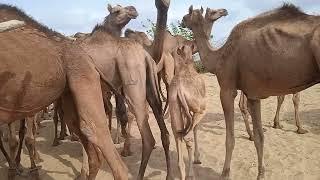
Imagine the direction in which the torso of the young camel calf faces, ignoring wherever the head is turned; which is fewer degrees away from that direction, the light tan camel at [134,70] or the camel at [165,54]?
the camel

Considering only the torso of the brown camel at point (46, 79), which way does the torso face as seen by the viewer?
to the viewer's left

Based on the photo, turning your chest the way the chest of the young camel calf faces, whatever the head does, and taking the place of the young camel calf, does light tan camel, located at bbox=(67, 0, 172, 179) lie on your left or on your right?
on your left

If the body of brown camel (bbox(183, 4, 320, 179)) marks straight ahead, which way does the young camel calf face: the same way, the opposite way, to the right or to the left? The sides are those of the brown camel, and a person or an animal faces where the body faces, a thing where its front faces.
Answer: to the right

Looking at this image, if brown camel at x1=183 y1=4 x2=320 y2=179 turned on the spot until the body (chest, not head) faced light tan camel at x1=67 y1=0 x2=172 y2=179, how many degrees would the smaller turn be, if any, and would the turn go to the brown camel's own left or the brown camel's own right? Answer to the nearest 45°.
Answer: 0° — it already faces it

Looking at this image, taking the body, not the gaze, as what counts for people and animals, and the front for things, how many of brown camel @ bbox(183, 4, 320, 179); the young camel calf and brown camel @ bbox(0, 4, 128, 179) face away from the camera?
1

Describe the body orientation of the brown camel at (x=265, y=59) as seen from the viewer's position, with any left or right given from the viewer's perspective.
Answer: facing to the left of the viewer

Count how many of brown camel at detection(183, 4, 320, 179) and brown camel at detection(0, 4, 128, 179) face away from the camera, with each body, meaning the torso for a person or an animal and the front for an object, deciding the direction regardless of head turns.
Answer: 0

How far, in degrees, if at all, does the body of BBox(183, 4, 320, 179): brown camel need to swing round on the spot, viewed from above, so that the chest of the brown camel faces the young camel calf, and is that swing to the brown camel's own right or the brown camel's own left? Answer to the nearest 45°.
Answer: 0° — it already faces it

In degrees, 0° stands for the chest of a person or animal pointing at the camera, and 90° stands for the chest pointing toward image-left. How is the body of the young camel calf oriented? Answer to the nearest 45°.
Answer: approximately 180°

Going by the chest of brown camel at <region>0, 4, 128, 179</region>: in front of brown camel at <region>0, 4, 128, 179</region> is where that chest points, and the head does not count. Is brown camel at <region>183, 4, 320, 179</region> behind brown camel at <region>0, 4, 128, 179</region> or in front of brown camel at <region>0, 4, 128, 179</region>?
behind

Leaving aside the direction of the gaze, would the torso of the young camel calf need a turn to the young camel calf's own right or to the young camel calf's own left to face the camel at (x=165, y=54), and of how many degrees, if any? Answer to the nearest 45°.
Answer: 0° — it already faces it

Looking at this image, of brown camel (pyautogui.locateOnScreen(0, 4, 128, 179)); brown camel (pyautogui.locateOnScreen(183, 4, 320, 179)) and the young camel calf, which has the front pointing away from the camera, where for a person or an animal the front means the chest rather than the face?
the young camel calf

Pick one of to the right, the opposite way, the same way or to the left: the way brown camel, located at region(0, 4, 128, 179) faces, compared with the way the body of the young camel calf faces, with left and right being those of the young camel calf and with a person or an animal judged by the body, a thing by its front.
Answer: to the left
